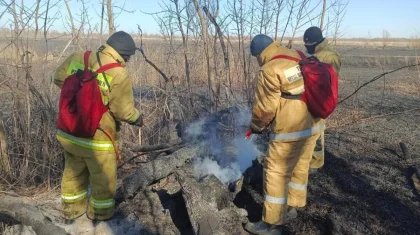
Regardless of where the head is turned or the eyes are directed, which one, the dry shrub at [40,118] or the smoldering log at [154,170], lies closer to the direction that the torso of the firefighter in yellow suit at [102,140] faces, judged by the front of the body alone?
the smoldering log

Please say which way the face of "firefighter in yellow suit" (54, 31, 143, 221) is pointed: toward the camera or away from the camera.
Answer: away from the camera

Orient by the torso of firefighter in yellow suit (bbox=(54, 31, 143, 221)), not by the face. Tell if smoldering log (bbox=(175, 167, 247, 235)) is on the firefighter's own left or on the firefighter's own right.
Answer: on the firefighter's own right

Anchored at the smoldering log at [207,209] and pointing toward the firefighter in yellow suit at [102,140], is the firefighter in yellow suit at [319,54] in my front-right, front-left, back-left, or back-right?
back-right

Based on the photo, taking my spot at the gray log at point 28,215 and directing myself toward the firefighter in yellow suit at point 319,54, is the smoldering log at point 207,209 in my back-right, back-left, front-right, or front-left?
front-right

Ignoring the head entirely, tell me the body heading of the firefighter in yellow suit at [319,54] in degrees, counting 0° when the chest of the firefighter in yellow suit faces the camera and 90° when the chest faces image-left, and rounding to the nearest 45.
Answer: approximately 45°

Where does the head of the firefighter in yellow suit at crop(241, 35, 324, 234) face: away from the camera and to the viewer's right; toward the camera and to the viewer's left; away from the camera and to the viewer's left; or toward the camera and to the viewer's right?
away from the camera and to the viewer's left

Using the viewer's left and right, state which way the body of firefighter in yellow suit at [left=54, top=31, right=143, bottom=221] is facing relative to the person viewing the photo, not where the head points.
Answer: facing away from the viewer and to the right of the viewer

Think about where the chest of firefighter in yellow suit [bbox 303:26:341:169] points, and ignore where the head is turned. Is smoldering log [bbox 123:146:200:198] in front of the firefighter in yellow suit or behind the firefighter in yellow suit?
in front

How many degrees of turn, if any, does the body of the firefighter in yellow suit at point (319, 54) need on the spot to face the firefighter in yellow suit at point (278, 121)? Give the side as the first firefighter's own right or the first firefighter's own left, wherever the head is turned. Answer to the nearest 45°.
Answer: approximately 45° to the first firefighter's own left

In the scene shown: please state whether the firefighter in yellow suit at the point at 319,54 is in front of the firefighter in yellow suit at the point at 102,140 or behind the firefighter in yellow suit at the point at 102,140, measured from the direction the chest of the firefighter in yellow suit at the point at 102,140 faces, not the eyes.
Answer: in front
